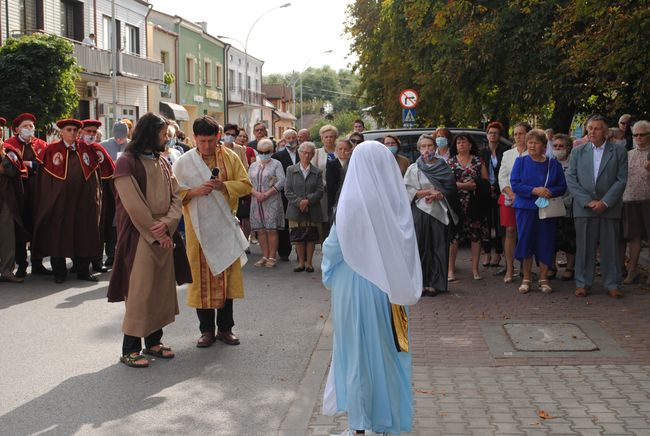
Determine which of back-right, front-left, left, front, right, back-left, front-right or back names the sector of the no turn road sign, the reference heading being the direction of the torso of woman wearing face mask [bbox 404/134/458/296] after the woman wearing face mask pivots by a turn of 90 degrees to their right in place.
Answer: right

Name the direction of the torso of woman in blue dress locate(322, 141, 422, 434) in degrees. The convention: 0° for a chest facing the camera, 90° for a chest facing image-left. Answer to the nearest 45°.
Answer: approximately 135°

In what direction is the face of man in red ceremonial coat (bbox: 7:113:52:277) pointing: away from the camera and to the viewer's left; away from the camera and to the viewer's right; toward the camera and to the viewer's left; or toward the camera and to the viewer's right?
toward the camera and to the viewer's right

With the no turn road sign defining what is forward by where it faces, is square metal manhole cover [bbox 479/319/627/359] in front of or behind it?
in front

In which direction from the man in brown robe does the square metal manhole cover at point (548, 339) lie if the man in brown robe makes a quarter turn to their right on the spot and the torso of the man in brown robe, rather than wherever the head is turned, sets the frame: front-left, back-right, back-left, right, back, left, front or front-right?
back-left

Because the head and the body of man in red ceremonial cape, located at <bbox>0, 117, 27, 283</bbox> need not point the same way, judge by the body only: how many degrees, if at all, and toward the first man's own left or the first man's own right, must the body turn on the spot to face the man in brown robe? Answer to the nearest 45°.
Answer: approximately 45° to the first man's own right

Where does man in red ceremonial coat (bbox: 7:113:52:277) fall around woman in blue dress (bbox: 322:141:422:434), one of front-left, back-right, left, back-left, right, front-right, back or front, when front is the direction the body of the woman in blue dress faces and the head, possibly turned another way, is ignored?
front

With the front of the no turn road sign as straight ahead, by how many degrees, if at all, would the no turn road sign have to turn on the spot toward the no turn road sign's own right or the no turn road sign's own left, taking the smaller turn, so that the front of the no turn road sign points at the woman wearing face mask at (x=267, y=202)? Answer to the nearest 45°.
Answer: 0° — it already faces them

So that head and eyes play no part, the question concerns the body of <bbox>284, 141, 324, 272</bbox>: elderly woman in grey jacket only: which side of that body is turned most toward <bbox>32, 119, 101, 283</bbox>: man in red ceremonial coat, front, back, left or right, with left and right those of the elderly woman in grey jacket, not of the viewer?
right

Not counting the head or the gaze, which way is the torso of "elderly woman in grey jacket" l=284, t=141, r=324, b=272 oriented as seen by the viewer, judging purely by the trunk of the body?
toward the camera

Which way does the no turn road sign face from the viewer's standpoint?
toward the camera

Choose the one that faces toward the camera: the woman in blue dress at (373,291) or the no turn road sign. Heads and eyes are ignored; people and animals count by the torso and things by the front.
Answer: the no turn road sign

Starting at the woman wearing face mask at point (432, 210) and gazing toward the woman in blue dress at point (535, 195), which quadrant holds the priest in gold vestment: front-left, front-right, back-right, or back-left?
back-right

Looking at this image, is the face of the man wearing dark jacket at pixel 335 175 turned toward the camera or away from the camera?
toward the camera

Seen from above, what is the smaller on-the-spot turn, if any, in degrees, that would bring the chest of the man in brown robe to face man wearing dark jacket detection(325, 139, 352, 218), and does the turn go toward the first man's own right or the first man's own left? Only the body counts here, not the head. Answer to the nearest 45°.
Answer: approximately 90° to the first man's own left
